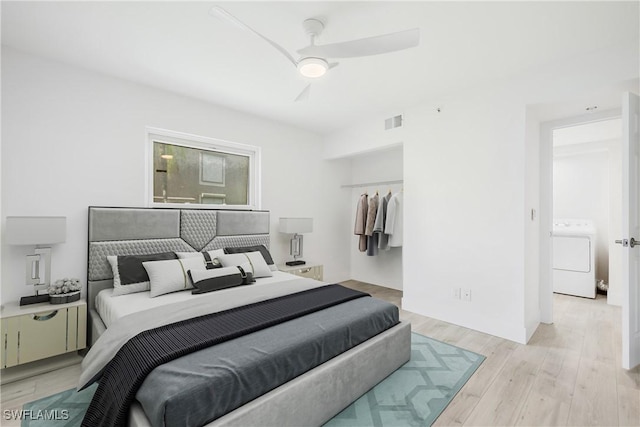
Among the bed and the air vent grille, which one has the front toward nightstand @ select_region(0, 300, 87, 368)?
the air vent grille

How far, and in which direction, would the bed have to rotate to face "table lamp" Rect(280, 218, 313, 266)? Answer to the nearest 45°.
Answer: approximately 135° to its left

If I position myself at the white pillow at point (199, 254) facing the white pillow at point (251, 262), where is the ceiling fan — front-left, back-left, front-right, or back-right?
front-right

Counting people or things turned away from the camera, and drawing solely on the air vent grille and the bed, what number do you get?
0

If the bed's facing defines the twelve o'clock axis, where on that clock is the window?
The window is roughly at 7 o'clock from the bed.

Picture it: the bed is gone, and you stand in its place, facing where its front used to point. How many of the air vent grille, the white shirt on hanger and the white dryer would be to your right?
0

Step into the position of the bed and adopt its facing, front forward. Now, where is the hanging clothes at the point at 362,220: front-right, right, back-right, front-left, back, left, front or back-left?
left

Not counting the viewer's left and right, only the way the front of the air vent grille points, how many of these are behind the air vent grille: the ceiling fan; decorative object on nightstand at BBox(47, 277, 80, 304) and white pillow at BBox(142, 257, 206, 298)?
0

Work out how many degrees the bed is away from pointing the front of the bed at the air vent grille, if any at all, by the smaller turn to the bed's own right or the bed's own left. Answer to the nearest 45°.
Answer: approximately 90° to the bed's own left

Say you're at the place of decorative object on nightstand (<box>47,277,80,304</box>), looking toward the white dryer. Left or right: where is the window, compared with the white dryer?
left

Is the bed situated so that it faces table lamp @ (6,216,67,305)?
no

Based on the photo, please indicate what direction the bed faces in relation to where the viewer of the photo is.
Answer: facing the viewer and to the right of the viewer

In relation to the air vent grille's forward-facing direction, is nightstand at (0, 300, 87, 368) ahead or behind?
ahead

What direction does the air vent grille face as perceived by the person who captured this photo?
facing the viewer and to the left of the viewer

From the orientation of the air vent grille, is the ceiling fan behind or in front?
in front

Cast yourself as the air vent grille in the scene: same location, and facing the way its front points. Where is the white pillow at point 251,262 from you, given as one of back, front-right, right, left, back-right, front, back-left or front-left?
front

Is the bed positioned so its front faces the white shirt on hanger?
no
